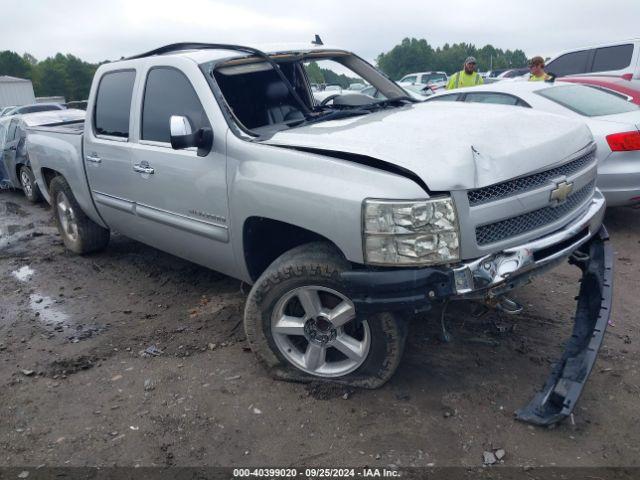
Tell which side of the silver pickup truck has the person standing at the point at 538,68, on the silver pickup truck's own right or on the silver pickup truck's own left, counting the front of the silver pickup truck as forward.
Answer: on the silver pickup truck's own left

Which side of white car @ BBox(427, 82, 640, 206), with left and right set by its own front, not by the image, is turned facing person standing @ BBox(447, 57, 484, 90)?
front

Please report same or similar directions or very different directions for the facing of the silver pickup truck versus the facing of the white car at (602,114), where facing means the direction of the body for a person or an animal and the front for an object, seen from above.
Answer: very different directions

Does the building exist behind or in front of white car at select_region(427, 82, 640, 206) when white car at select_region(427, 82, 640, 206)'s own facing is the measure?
in front

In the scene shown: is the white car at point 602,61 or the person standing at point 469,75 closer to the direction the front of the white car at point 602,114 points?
the person standing

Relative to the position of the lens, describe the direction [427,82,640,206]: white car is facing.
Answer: facing away from the viewer and to the left of the viewer

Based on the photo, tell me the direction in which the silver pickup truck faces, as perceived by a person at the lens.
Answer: facing the viewer and to the right of the viewer

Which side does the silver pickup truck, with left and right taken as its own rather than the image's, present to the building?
back

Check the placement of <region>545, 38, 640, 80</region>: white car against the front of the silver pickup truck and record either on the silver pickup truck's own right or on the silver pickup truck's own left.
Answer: on the silver pickup truck's own left

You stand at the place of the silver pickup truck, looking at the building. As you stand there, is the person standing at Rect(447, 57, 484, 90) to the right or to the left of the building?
right

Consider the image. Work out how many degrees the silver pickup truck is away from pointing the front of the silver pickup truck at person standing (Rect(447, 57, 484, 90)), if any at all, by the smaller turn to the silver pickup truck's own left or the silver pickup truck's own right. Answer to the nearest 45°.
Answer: approximately 135° to the silver pickup truck's own left

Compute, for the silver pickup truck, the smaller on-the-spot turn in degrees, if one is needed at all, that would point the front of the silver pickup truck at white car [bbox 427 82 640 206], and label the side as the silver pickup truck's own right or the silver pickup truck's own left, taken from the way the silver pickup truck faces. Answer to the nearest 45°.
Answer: approximately 90° to the silver pickup truck's own left
